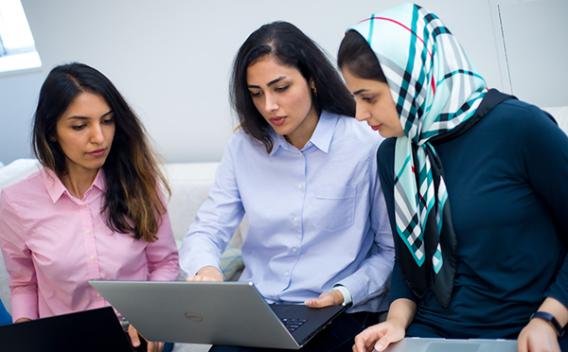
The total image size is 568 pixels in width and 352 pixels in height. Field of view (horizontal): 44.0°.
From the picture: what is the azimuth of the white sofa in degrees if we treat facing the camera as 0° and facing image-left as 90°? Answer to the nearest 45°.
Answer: approximately 0°

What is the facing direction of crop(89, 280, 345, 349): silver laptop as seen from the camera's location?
facing away from the viewer and to the right of the viewer

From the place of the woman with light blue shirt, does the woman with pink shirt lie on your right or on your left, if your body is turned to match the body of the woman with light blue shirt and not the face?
on your right

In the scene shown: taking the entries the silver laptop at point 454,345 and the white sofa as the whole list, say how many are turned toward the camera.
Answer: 1

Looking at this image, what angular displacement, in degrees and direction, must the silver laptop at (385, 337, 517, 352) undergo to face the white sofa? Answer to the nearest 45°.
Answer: approximately 45° to its left

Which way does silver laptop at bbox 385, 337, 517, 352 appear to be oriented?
away from the camera

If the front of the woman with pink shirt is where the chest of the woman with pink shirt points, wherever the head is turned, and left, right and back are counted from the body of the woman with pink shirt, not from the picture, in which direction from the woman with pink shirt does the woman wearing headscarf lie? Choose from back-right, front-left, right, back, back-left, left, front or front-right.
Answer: front-left

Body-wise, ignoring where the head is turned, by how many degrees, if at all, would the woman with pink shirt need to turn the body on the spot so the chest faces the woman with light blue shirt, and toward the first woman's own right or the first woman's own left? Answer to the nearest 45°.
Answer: approximately 45° to the first woman's own left
